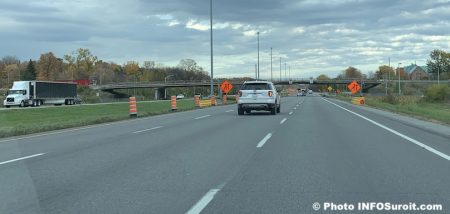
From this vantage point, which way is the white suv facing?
away from the camera
